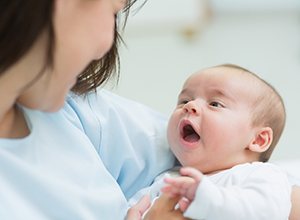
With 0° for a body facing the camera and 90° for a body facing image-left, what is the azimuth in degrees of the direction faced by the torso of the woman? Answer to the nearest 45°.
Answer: approximately 315°

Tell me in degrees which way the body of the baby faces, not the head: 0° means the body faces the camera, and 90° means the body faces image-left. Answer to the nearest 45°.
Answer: approximately 45°
